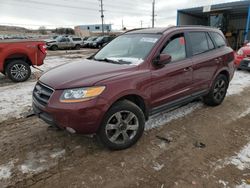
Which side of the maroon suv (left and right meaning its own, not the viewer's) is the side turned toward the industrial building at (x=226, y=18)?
back

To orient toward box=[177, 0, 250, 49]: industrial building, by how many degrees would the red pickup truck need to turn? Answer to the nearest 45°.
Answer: approximately 135° to its right

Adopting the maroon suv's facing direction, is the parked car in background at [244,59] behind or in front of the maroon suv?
behind

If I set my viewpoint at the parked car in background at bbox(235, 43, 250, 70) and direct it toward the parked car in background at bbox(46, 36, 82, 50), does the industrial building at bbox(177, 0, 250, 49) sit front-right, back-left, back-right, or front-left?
front-right

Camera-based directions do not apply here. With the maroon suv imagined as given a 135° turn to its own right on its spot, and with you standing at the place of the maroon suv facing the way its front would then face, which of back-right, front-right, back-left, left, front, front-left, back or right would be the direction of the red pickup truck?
front-left

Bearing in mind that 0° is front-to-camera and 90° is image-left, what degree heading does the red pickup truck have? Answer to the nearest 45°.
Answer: approximately 90°

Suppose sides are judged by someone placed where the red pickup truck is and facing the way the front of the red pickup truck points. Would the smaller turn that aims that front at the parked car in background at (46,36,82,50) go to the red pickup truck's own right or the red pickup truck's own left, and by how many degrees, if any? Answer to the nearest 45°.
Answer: approximately 90° to the red pickup truck's own right
